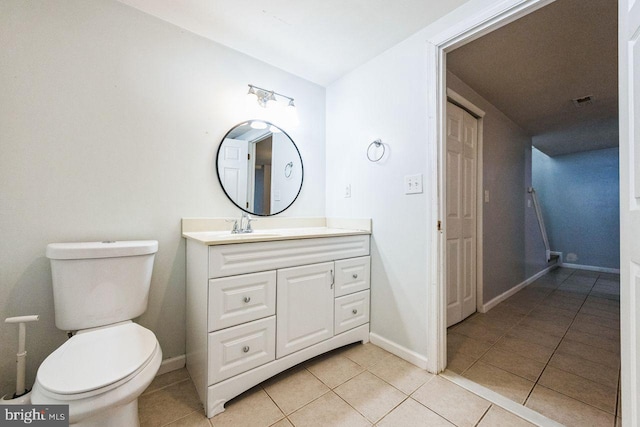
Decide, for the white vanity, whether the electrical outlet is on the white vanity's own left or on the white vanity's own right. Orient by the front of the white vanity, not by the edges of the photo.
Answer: on the white vanity's own left

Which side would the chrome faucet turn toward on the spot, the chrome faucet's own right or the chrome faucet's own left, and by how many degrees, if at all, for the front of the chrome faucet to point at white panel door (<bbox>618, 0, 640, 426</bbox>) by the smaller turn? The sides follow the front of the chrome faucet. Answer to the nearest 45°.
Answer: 0° — it already faces it

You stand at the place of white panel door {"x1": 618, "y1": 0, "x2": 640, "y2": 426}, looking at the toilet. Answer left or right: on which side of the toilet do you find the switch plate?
right

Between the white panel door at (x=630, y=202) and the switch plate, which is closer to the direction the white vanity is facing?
the white panel door

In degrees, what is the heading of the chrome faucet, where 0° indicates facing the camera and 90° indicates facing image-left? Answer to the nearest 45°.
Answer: approximately 315°

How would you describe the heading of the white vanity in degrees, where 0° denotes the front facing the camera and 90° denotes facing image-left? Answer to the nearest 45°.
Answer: approximately 315°

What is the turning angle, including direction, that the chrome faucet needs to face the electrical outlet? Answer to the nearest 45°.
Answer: approximately 45° to its left
